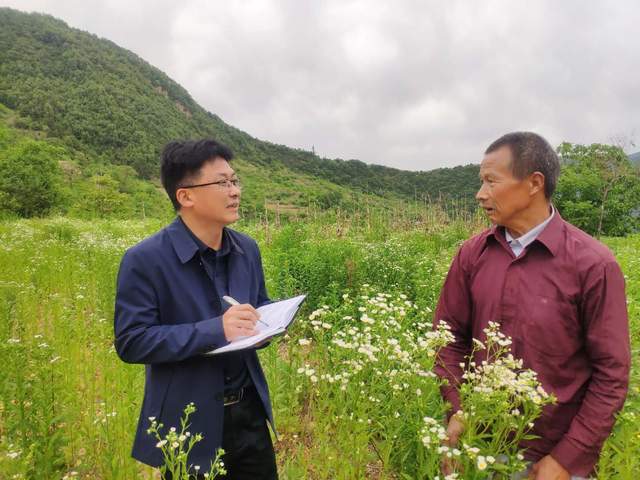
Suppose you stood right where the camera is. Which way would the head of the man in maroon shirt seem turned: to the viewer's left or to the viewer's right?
to the viewer's left

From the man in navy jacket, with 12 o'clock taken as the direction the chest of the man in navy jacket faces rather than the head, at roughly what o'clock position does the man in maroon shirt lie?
The man in maroon shirt is roughly at 11 o'clock from the man in navy jacket.

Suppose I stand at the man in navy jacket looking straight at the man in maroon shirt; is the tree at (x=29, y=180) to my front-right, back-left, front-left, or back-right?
back-left

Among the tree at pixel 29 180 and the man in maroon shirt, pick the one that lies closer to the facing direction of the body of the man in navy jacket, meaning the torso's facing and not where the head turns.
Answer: the man in maroon shirt

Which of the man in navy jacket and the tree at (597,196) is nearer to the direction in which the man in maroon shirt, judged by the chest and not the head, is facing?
the man in navy jacket

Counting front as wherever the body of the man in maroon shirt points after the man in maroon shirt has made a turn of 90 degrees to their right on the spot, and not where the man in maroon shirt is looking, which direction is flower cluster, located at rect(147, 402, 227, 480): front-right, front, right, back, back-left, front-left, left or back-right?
left

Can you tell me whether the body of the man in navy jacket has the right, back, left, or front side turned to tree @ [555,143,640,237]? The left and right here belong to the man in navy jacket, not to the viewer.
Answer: left

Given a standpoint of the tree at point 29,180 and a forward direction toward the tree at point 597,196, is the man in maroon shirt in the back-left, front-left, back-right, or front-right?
front-right

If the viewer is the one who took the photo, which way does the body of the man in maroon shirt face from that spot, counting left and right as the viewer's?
facing the viewer and to the left of the viewer

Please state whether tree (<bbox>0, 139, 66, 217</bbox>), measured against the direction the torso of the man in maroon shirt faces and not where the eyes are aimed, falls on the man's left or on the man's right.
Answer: on the man's right

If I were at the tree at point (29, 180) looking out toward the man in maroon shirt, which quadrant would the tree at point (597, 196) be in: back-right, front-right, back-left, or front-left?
front-left

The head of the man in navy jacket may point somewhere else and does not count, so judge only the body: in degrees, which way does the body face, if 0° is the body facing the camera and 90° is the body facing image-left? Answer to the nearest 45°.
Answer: approximately 315°

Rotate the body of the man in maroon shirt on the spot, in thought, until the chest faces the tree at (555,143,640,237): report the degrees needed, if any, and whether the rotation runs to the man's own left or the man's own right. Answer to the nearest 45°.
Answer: approximately 135° to the man's own right
